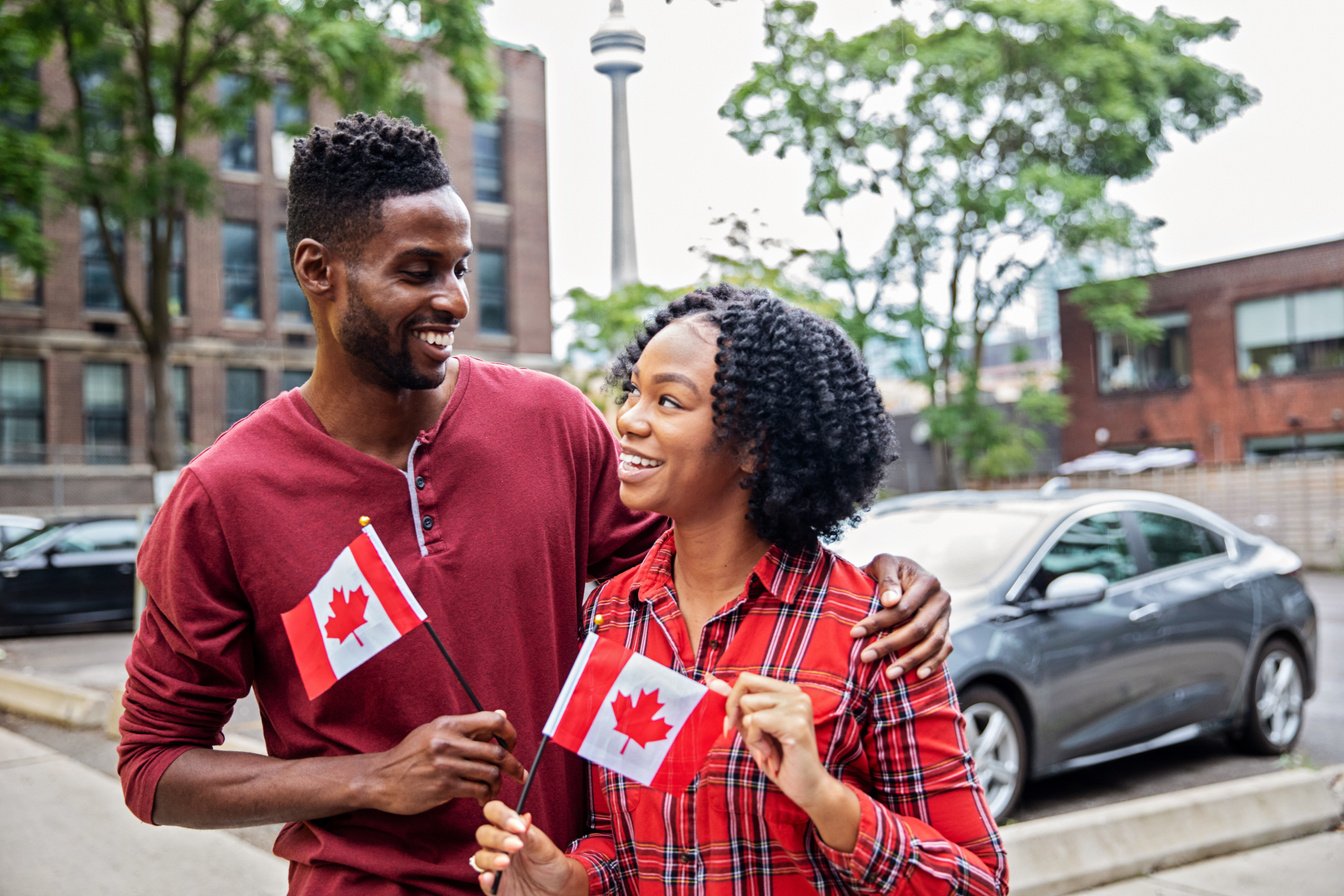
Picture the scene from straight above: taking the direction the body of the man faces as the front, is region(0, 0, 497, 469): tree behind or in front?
behind

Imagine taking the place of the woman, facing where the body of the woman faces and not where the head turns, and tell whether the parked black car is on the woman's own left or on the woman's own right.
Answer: on the woman's own right

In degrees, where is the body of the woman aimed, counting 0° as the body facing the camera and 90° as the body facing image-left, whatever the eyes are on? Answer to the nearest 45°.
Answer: approximately 45°

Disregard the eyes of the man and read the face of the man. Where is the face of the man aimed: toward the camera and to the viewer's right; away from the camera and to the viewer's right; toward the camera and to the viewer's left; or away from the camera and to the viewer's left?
toward the camera and to the viewer's right

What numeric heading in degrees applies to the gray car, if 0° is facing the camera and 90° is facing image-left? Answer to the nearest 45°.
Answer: approximately 45°

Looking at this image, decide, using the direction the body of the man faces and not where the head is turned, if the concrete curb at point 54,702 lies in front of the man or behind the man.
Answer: behind

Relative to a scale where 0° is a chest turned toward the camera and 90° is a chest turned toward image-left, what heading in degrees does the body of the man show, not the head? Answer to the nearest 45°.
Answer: approximately 0°
